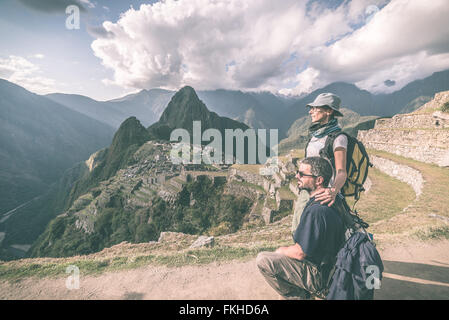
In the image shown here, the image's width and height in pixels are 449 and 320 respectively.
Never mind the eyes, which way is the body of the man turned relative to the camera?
to the viewer's left

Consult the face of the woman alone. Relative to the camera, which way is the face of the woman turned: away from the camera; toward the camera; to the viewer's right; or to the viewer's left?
to the viewer's left

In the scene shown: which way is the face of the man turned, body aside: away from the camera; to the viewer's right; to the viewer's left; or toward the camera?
to the viewer's left

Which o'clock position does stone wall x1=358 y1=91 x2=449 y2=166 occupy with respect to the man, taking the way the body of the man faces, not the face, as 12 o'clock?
The stone wall is roughly at 4 o'clock from the man.

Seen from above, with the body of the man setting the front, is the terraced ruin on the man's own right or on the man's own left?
on the man's own right

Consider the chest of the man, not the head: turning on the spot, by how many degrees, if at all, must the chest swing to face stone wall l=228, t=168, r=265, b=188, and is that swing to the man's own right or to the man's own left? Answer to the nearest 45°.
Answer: approximately 90° to the man's own right
